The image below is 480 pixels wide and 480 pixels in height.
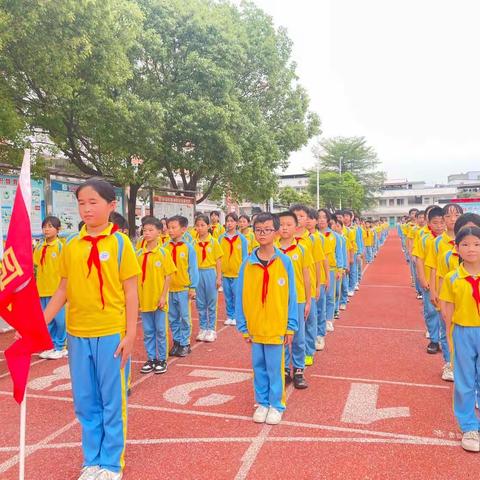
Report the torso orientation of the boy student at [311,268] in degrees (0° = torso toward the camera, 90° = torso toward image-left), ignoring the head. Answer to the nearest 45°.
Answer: approximately 45°

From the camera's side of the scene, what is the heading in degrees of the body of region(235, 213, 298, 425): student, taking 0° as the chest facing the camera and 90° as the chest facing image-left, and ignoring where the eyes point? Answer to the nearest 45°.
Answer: approximately 0°

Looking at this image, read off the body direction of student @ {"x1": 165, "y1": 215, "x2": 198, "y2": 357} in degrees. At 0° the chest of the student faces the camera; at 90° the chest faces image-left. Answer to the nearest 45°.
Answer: approximately 45°

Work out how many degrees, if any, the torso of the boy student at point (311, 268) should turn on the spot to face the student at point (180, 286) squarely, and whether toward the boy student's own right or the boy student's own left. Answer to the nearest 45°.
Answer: approximately 45° to the boy student's own right

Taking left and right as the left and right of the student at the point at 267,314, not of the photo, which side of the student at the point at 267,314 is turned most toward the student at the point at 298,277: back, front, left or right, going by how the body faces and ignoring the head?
back

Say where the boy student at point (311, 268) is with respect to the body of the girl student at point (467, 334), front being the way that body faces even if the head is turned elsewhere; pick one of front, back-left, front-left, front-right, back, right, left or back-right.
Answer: back-right

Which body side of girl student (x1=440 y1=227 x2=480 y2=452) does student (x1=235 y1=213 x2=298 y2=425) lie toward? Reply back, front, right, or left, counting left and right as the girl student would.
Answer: right

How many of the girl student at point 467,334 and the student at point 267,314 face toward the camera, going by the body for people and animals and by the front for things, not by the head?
2

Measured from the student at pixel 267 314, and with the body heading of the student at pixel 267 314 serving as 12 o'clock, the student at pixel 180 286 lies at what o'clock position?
the student at pixel 180 286 is roughly at 5 o'clock from the student at pixel 267 314.

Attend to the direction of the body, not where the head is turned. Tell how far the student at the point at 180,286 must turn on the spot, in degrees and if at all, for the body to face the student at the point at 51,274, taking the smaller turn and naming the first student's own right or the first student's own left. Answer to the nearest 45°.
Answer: approximately 45° to the first student's own right

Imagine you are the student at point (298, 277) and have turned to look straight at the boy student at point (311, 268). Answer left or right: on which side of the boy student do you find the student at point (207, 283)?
left

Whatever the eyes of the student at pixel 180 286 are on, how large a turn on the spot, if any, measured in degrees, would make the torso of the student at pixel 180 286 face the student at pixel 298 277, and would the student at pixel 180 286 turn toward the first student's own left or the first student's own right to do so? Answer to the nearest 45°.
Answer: approximately 90° to the first student's own left

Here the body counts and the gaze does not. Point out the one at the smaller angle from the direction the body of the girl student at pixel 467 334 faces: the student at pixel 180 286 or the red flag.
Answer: the red flag
